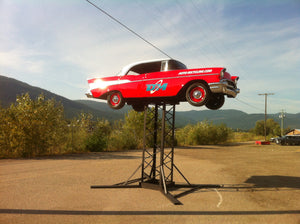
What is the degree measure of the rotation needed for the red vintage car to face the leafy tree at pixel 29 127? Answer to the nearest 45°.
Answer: approximately 180°

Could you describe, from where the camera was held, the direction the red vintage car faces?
facing the viewer and to the right of the viewer
